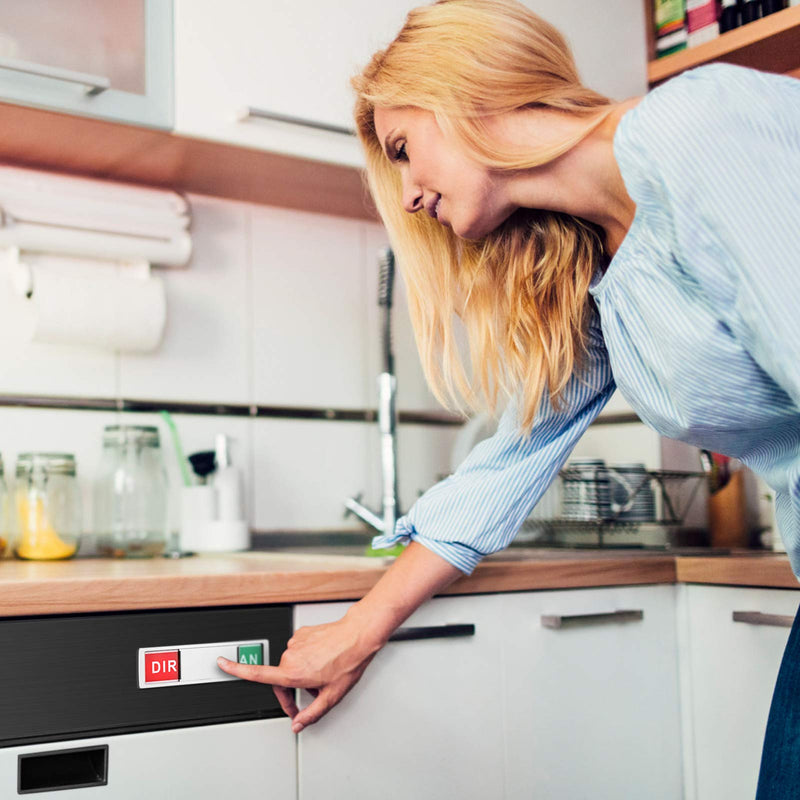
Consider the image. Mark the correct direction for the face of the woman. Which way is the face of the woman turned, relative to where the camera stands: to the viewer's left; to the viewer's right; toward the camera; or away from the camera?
to the viewer's left

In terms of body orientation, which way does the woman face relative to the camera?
to the viewer's left

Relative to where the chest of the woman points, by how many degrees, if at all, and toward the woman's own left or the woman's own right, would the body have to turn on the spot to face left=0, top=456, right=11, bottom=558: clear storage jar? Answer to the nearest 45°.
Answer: approximately 45° to the woman's own right

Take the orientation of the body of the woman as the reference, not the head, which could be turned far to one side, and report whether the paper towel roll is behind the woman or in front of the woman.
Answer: in front

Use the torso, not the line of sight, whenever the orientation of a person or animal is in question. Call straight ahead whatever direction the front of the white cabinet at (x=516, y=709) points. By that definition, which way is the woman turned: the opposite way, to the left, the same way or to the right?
to the right

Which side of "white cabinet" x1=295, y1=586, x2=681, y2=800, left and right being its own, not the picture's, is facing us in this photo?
front

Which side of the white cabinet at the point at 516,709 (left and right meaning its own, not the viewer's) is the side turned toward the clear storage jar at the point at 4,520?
right

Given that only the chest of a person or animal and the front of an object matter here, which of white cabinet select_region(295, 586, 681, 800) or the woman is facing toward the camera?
the white cabinet

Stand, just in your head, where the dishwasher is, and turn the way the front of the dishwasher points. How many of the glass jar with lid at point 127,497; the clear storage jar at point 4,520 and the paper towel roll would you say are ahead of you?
0

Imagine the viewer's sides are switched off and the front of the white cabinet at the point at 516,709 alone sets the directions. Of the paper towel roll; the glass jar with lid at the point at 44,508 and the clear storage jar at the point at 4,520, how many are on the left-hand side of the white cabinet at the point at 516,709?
0

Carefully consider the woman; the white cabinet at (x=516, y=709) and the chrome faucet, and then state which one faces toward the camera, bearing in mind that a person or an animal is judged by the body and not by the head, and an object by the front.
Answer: the white cabinet

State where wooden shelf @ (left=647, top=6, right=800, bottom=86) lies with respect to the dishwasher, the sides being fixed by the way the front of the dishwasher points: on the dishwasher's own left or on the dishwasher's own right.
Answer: on the dishwasher's own left
